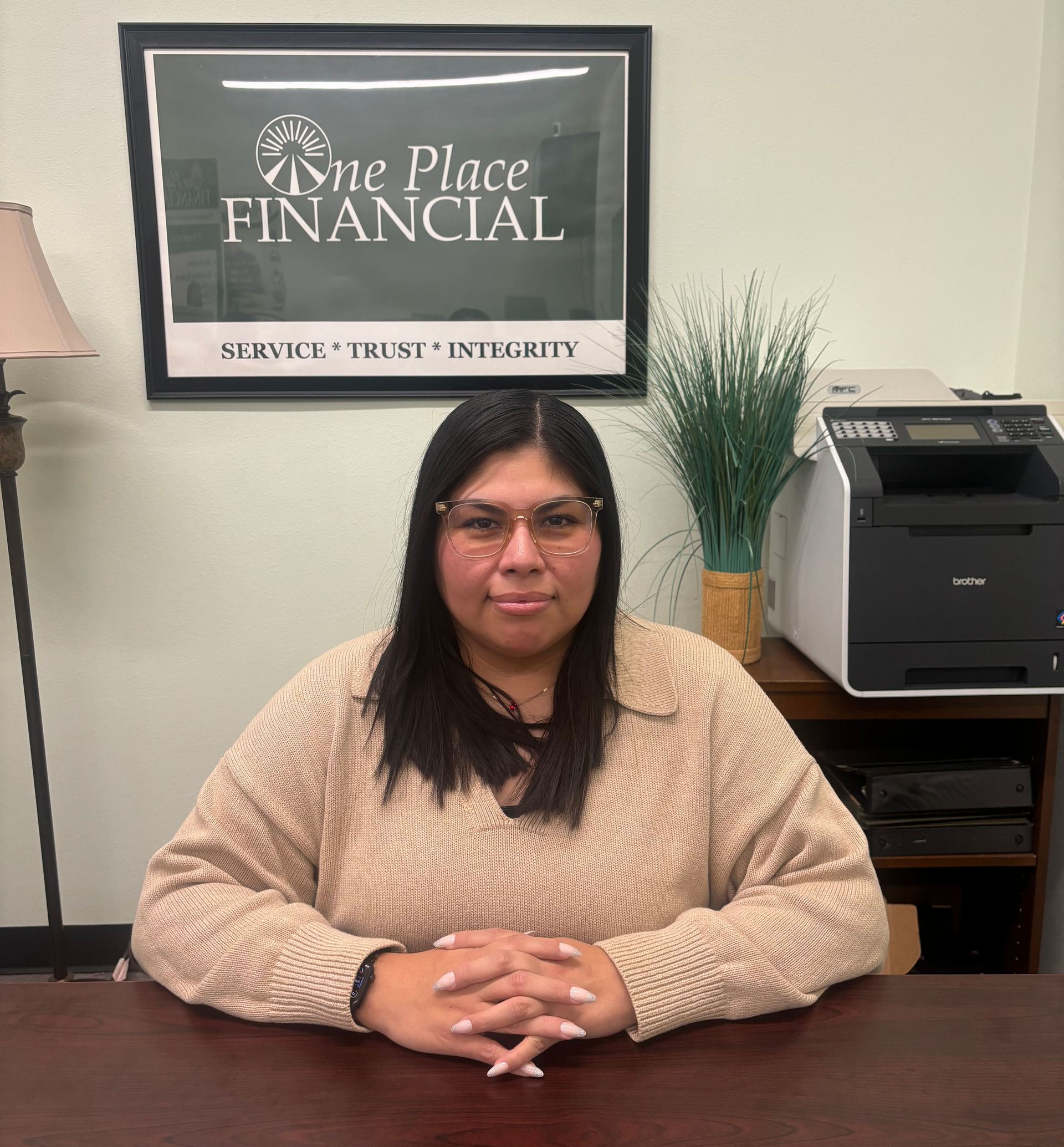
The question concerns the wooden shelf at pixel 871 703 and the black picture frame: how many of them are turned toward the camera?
2

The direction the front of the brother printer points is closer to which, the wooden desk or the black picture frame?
the wooden desk

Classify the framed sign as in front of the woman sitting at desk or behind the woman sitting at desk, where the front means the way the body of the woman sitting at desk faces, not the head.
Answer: behind

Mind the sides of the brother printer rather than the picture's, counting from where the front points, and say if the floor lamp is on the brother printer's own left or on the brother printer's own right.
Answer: on the brother printer's own right

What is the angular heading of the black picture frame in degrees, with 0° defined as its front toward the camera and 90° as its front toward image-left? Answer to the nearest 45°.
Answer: approximately 0°

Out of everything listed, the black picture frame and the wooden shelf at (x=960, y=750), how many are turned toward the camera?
2

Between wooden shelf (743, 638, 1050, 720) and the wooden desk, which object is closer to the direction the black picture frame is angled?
the wooden desk

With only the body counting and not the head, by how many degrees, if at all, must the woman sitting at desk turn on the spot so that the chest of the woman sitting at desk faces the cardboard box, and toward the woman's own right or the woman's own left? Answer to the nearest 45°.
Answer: approximately 135° to the woman's own left

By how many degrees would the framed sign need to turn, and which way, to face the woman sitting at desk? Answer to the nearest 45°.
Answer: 0° — it already faces them
